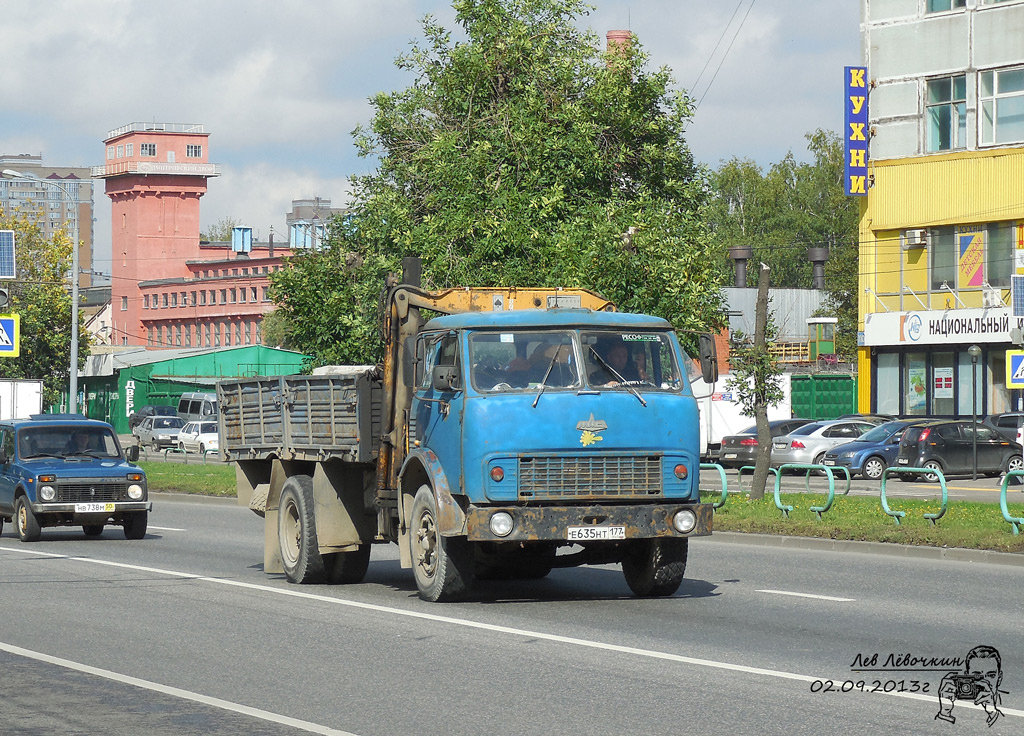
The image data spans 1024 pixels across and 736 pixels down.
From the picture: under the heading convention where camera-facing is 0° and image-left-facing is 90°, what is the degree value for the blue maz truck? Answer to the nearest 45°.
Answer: approximately 315°

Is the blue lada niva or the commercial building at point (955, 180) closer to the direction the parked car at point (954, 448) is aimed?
the commercial building

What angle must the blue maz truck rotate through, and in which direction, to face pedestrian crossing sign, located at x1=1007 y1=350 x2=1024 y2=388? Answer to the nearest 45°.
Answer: approximately 90° to its left

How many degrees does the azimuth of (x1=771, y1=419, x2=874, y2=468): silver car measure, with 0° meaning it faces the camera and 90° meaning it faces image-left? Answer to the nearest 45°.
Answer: approximately 225°

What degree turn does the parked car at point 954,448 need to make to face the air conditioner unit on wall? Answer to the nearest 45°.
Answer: approximately 45° to its left

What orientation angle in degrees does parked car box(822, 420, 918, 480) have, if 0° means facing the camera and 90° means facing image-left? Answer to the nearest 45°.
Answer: approximately 45°

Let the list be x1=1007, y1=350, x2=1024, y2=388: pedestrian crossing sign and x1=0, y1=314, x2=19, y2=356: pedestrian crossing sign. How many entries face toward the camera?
2

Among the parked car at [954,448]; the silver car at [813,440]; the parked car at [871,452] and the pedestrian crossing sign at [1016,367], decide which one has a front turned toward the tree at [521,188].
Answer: the parked car at [871,452]

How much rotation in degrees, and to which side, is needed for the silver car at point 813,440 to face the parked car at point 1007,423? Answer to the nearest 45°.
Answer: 0° — it already faces it
